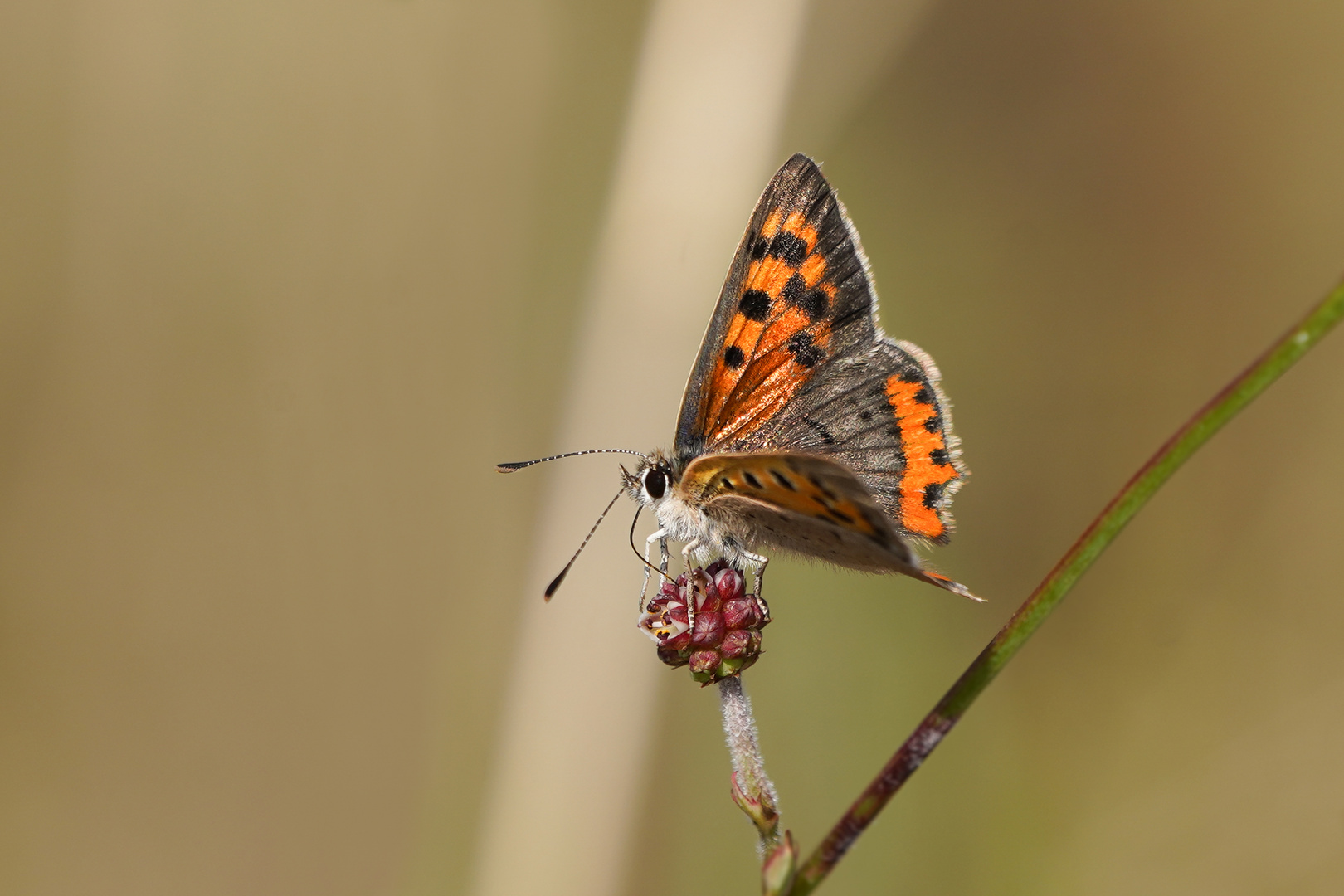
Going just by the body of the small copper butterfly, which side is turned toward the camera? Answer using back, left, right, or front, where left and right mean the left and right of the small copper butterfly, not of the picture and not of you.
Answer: left

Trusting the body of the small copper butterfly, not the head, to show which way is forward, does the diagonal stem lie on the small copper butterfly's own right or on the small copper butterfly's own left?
on the small copper butterfly's own left

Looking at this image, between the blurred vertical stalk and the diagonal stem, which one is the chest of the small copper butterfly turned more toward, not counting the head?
the blurred vertical stalk
